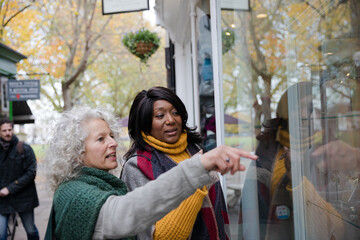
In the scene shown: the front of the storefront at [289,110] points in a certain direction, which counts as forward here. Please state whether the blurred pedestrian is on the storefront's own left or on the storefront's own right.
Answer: on the storefront's own right

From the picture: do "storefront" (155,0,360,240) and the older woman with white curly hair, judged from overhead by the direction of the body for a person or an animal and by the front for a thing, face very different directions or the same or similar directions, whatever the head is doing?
very different directions

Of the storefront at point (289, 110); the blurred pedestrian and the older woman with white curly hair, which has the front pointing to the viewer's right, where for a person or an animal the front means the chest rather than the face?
the older woman with white curly hair

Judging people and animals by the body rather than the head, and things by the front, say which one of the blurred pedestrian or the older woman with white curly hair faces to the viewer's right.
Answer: the older woman with white curly hair

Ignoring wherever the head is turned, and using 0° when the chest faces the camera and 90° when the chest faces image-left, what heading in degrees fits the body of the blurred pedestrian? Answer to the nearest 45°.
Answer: approximately 45°

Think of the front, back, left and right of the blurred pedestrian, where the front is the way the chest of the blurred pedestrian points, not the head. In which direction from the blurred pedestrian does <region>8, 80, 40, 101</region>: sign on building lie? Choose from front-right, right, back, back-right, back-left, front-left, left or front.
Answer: back-right

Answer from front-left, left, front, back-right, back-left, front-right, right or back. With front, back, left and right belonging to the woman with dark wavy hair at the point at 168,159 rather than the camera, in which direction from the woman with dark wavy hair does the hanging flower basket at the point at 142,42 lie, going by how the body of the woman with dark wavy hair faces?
back-left

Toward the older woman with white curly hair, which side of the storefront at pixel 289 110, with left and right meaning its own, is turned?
front

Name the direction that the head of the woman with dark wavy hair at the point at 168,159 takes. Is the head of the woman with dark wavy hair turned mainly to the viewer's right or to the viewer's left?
to the viewer's right

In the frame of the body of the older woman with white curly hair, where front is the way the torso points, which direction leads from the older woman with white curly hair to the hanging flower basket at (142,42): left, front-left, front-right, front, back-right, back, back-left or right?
left

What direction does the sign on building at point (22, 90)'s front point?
toward the camera

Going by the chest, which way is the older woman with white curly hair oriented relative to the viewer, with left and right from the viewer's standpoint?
facing to the right of the viewer
